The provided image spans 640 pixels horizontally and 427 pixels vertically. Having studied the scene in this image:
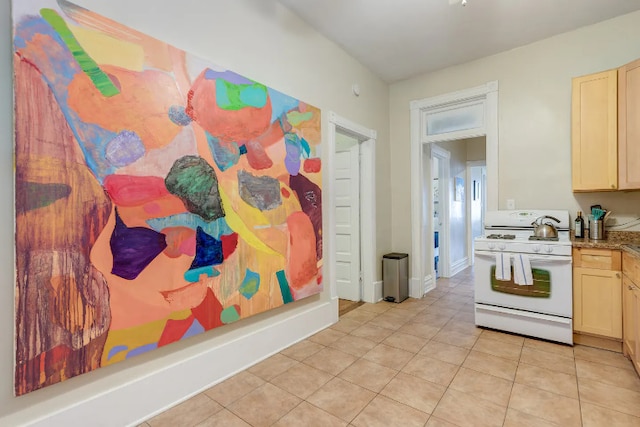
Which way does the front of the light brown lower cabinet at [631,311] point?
to the viewer's left

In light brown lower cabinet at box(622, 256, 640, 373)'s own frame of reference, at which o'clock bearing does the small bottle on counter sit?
The small bottle on counter is roughly at 2 o'clock from the light brown lower cabinet.

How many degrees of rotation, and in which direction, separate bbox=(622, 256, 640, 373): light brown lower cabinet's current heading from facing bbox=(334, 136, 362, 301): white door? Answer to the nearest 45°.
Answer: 0° — it already faces it

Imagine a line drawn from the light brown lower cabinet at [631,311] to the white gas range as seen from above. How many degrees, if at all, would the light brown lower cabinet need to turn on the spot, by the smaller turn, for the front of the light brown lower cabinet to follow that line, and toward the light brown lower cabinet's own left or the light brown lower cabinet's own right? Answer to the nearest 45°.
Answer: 0° — it already faces it

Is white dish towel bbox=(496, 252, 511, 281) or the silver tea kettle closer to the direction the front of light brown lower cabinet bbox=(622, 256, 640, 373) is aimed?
the white dish towel

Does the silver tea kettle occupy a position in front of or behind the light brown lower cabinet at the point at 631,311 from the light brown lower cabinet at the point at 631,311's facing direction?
in front
